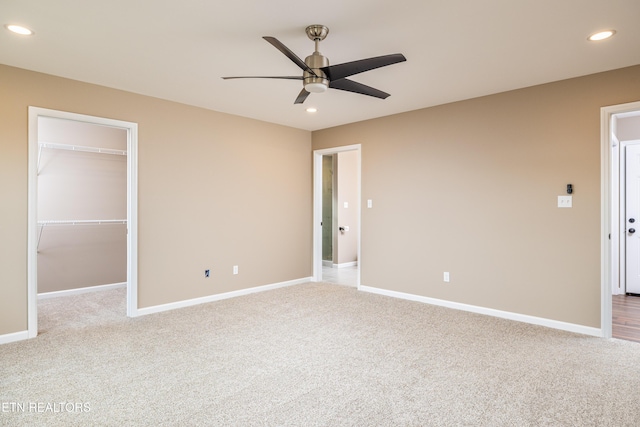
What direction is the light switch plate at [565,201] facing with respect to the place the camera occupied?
facing the viewer

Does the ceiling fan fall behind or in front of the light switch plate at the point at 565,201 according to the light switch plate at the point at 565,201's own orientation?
in front

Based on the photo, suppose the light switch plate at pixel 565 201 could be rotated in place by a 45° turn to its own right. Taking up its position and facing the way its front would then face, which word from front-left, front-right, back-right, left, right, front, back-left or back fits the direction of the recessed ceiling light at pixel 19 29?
front
